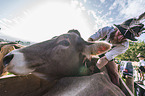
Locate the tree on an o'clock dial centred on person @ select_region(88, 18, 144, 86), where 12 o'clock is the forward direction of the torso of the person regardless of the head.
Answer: The tree is roughly at 5 o'clock from the person.

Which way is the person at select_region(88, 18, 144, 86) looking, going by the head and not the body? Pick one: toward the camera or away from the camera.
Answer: toward the camera

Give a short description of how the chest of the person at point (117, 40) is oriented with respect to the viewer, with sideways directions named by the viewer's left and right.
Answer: facing the viewer and to the left of the viewer
